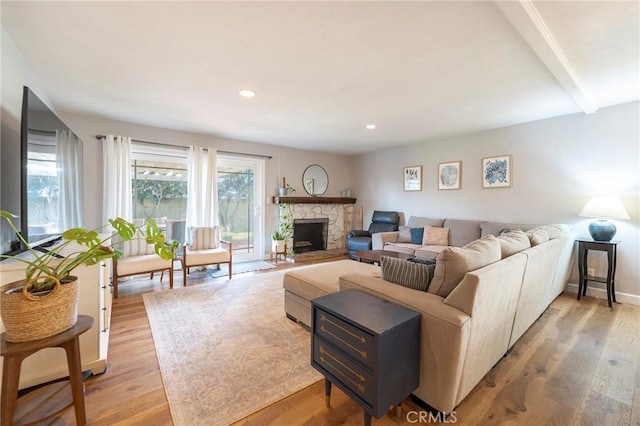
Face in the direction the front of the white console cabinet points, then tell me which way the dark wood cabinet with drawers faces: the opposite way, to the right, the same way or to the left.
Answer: the opposite way

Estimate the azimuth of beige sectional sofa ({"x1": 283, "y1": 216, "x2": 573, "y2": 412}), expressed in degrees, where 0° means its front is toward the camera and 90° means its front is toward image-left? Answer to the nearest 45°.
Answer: approximately 135°

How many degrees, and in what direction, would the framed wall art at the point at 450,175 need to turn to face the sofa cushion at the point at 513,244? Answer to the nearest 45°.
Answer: approximately 45° to its left

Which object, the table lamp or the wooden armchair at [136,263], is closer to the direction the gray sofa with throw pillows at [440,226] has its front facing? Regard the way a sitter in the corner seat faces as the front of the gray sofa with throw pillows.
the wooden armchair

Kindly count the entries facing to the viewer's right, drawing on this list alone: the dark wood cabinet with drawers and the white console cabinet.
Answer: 1

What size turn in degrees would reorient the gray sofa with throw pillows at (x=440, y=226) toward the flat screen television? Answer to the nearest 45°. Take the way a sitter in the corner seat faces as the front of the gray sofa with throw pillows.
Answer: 0° — it already faces it

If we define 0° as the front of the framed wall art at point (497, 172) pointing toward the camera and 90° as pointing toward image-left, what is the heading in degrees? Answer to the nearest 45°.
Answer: approximately 45°

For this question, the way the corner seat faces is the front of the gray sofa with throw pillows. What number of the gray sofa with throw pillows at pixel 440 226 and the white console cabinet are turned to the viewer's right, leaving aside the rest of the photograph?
1
